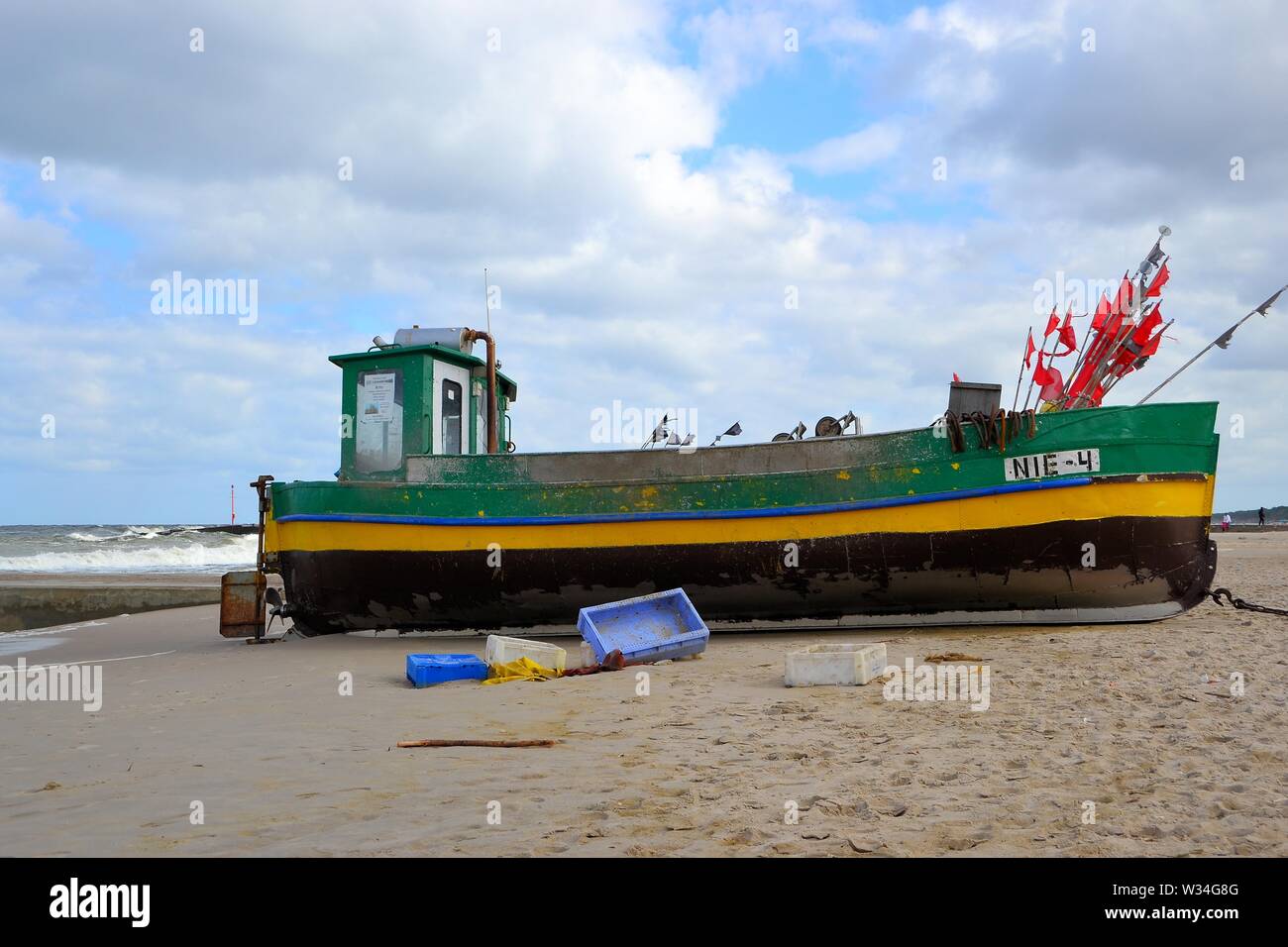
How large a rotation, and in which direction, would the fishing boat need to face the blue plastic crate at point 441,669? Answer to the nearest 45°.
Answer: approximately 135° to its right

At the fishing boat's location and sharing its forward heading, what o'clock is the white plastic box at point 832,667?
The white plastic box is roughly at 3 o'clock from the fishing boat.

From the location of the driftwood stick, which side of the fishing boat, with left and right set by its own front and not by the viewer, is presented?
right

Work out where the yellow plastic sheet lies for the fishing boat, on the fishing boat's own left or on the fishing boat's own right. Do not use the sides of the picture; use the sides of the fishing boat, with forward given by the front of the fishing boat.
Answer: on the fishing boat's own right

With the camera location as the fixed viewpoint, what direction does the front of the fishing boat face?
facing to the right of the viewer
